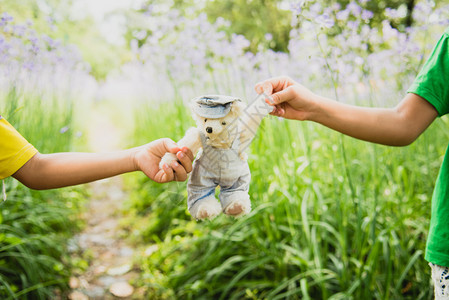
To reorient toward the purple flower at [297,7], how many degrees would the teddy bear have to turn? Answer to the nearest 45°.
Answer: approximately 135° to its left

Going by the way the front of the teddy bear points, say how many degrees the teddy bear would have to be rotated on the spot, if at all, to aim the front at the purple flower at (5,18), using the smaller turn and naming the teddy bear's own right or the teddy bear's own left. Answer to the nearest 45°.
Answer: approximately 135° to the teddy bear's own right

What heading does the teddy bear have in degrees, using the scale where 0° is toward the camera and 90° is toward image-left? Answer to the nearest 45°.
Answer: approximately 0°

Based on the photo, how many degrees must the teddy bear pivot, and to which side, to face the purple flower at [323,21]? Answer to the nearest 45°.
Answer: approximately 135° to its left
